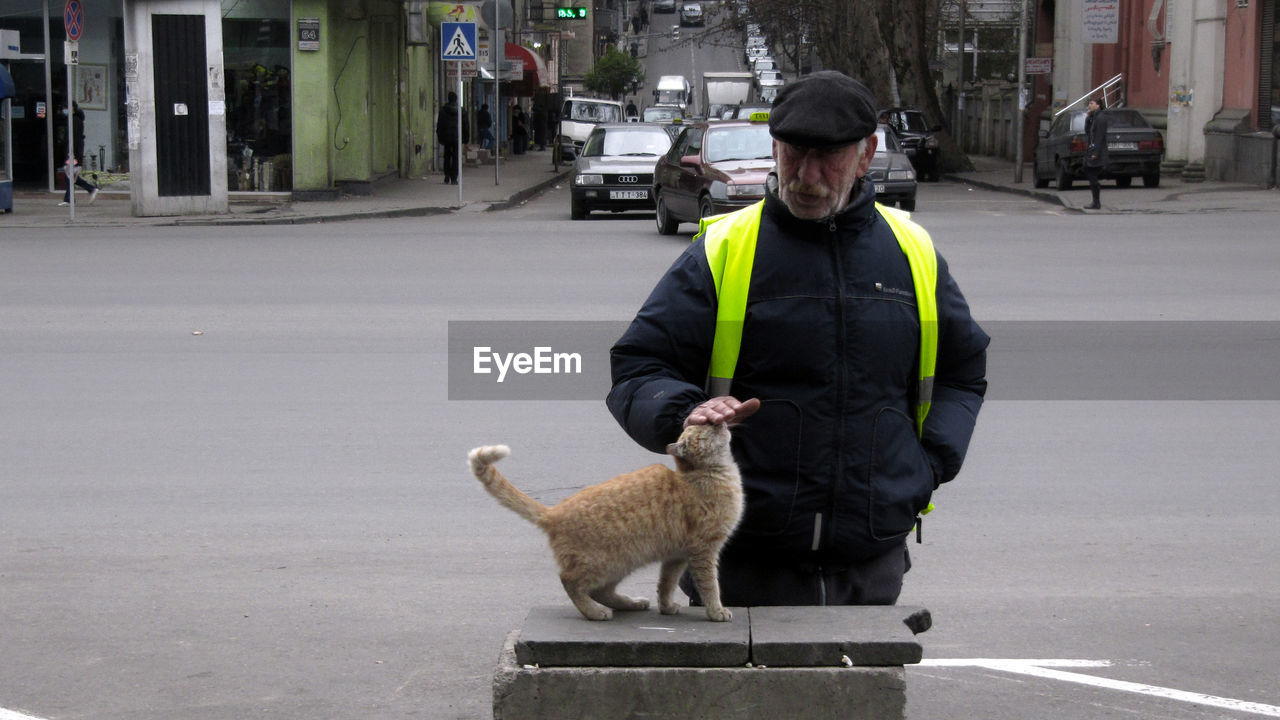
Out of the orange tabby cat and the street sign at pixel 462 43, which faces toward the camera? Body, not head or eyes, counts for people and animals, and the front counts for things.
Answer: the street sign

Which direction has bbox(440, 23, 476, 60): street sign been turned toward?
toward the camera

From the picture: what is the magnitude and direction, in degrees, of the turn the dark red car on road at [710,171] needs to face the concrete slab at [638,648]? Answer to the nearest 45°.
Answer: approximately 45° to its right

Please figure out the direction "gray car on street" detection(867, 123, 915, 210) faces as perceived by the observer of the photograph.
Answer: facing the viewer

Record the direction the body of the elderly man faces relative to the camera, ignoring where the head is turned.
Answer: toward the camera

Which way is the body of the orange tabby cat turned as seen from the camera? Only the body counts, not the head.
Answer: to the viewer's right

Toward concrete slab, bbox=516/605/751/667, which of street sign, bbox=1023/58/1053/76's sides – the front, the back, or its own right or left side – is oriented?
front

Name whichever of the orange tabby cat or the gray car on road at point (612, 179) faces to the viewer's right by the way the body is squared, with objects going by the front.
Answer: the orange tabby cat

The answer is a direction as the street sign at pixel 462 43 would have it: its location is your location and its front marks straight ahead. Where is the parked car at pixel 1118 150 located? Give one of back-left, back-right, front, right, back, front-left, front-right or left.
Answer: left

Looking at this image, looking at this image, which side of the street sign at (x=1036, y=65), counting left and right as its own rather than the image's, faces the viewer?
front

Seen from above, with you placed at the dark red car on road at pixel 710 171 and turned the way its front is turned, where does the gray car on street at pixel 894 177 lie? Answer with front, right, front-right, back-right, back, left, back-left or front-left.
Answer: left

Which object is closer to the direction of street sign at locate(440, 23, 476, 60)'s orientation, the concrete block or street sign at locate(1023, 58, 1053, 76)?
the concrete block

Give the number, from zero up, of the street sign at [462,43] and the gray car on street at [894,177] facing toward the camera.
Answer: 2

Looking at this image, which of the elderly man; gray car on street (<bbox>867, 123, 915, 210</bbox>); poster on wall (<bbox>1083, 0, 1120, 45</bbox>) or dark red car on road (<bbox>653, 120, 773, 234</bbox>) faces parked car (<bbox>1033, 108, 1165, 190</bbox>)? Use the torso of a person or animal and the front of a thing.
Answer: the poster on wall

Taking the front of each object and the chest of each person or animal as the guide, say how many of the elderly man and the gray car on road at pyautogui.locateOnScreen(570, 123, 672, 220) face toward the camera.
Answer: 2

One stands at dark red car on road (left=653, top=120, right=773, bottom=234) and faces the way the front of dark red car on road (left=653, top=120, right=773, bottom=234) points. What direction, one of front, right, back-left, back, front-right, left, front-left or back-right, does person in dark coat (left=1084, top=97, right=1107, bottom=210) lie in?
left

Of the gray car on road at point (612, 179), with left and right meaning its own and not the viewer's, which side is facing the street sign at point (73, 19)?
right
